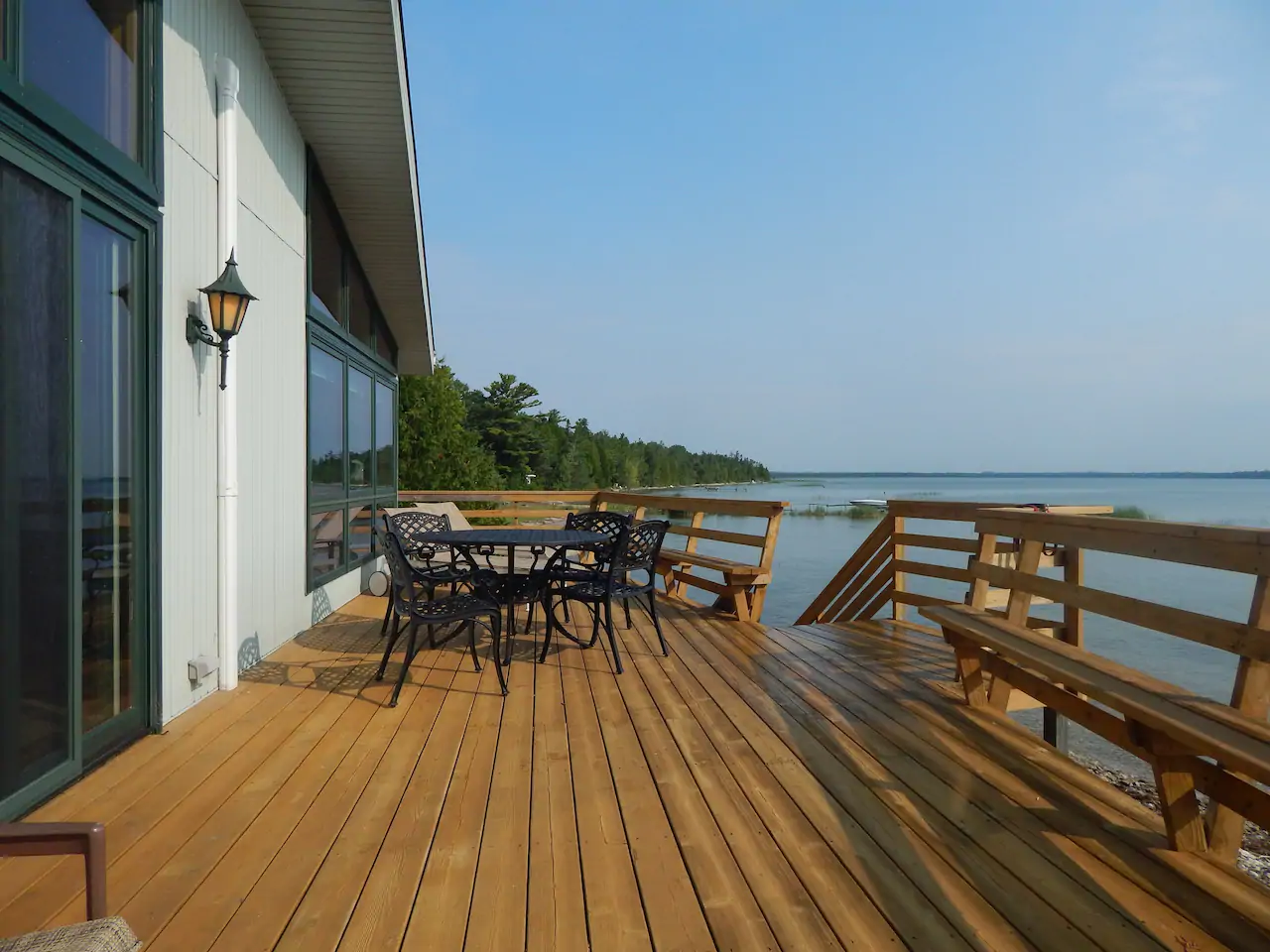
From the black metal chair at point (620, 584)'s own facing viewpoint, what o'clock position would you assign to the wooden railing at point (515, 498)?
The wooden railing is roughly at 1 o'clock from the black metal chair.

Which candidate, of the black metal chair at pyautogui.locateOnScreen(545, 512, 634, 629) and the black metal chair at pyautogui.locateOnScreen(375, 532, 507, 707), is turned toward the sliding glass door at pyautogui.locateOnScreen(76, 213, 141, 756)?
the black metal chair at pyautogui.locateOnScreen(545, 512, 634, 629)

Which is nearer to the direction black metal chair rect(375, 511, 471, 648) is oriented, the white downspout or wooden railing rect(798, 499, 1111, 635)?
the wooden railing

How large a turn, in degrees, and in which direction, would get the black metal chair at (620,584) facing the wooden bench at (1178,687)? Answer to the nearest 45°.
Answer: approximately 180°

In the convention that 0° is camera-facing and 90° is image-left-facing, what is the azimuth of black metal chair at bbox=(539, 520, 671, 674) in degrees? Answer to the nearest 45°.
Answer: approximately 135°

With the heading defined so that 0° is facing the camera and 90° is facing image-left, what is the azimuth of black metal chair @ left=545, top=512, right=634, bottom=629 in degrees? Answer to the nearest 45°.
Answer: approximately 45°

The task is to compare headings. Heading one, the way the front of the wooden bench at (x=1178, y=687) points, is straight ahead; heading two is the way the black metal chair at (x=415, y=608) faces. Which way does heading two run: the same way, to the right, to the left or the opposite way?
the opposite way

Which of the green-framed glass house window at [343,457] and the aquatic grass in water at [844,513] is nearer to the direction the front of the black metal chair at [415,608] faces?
the aquatic grass in water

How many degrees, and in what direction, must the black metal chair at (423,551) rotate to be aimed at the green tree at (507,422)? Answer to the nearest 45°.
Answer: approximately 135° to its left
